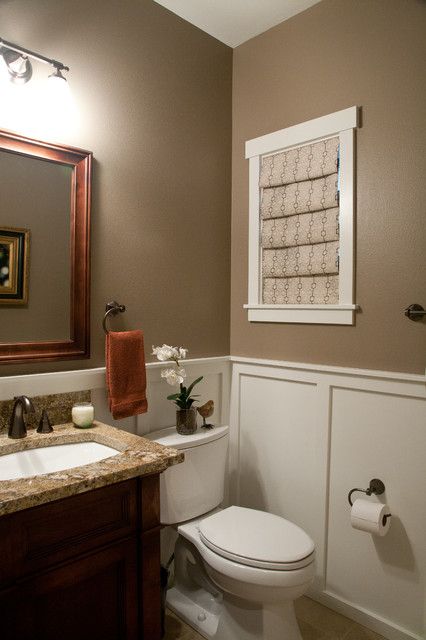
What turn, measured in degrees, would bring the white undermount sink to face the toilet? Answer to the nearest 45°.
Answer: approximately 45° to its left

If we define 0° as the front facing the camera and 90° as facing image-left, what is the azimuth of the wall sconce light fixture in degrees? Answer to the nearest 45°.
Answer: approximately 315°

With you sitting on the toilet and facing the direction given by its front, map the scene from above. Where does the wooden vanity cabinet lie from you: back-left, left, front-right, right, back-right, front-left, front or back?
right

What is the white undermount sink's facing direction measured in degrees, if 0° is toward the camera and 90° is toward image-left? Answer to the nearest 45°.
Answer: approximately 315°

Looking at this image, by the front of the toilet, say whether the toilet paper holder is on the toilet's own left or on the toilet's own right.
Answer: on the toilet's own left

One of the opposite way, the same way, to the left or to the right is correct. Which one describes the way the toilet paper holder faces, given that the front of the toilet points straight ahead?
to the right

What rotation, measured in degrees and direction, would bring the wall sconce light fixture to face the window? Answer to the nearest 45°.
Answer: approximately 45° to its left
